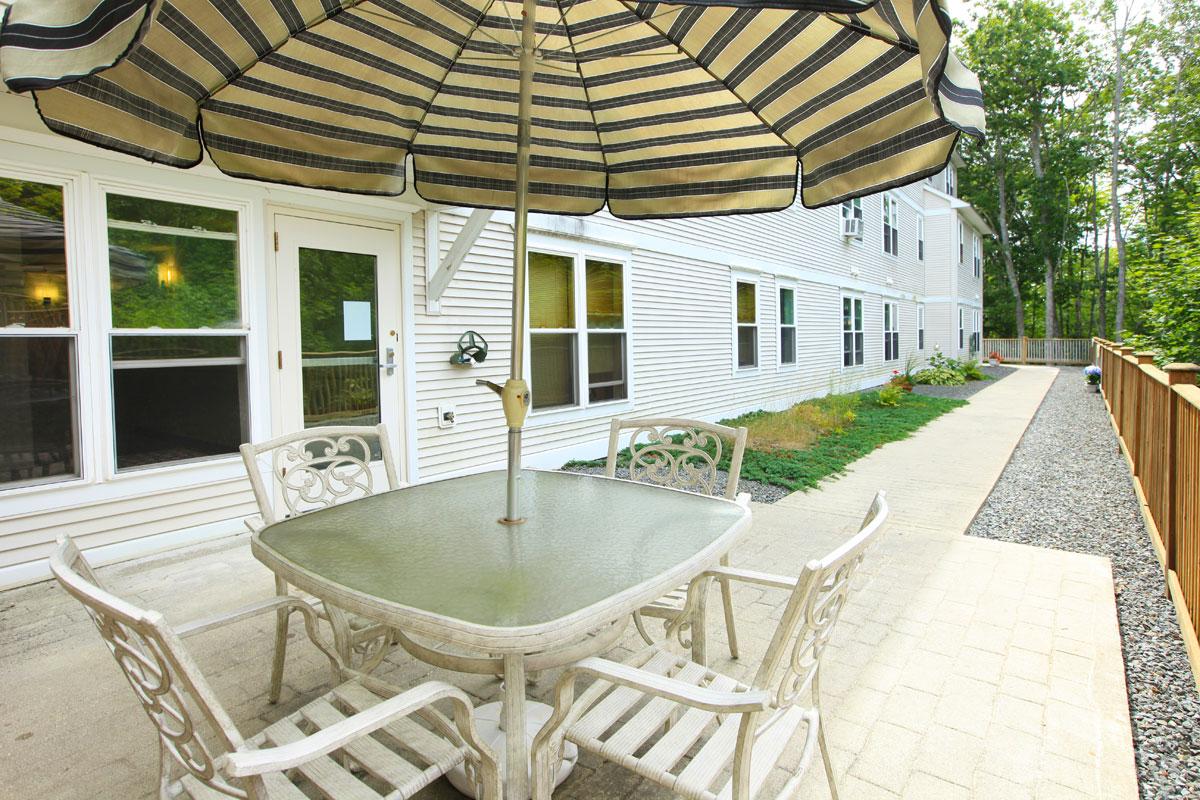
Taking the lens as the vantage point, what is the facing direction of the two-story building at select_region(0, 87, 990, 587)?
facing the viewer and to the right of the viewer

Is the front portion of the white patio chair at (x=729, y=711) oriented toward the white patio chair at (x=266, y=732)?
no

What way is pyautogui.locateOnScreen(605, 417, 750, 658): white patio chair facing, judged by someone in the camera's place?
facing the viewer and to the left of the viewer

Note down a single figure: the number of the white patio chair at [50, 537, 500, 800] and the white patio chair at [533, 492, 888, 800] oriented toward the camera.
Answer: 0

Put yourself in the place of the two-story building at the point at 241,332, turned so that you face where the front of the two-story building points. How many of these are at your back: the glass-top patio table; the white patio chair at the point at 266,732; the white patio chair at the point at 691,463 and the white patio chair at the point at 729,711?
0

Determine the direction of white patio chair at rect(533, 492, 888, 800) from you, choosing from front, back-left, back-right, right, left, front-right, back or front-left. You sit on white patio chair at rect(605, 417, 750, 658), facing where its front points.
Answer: front-left

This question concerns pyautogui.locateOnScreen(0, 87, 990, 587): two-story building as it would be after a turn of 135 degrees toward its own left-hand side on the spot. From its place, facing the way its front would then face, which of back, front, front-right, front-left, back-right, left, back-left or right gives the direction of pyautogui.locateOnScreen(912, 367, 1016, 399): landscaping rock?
front-right

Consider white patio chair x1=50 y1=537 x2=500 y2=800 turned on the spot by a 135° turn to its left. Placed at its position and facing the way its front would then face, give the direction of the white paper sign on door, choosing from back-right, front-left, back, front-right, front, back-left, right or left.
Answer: right

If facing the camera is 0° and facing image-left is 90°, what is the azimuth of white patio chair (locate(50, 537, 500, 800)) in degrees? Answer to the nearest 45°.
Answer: approximately 225°

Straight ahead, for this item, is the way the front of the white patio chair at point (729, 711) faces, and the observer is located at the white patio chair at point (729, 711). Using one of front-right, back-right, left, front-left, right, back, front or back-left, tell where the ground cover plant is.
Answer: front-right

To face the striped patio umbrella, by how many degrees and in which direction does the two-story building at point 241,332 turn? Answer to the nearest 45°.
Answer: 0° — it already faces it

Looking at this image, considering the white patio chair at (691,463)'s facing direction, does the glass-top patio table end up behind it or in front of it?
in front

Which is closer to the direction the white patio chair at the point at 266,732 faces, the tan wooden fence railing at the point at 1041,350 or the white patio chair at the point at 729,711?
the tan wooden fence railing
